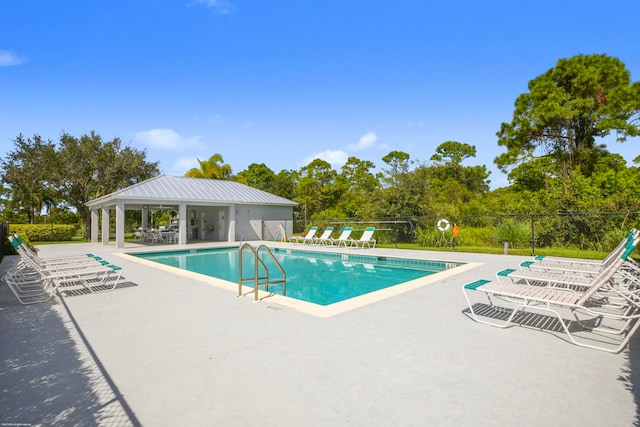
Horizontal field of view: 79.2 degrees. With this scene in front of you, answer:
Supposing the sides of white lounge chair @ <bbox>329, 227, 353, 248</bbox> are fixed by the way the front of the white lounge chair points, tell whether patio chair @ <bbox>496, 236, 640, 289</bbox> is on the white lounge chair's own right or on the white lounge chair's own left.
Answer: on the white lounge chair's own left

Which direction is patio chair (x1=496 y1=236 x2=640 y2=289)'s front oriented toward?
to the viewer's left

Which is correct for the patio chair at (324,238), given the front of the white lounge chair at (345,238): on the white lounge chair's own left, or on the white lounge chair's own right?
on the white lounge chair's own right

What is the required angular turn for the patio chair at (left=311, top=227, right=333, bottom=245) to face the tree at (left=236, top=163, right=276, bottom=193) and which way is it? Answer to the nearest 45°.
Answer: approximately 135° to its right

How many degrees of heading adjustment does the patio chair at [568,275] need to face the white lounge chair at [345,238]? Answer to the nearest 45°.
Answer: approximately 45° to its right

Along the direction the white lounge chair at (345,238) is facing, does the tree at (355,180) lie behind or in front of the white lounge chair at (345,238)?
behind

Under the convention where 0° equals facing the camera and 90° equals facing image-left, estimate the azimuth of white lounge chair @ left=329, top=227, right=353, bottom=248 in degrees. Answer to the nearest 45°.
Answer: approximately 45°

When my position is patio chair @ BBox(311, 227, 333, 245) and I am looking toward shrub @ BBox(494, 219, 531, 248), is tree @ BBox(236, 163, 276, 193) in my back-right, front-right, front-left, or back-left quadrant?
back-left

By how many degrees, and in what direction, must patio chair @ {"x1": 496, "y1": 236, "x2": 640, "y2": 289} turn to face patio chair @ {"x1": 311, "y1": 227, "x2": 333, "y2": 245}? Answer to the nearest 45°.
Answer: approximately 45° to its right
